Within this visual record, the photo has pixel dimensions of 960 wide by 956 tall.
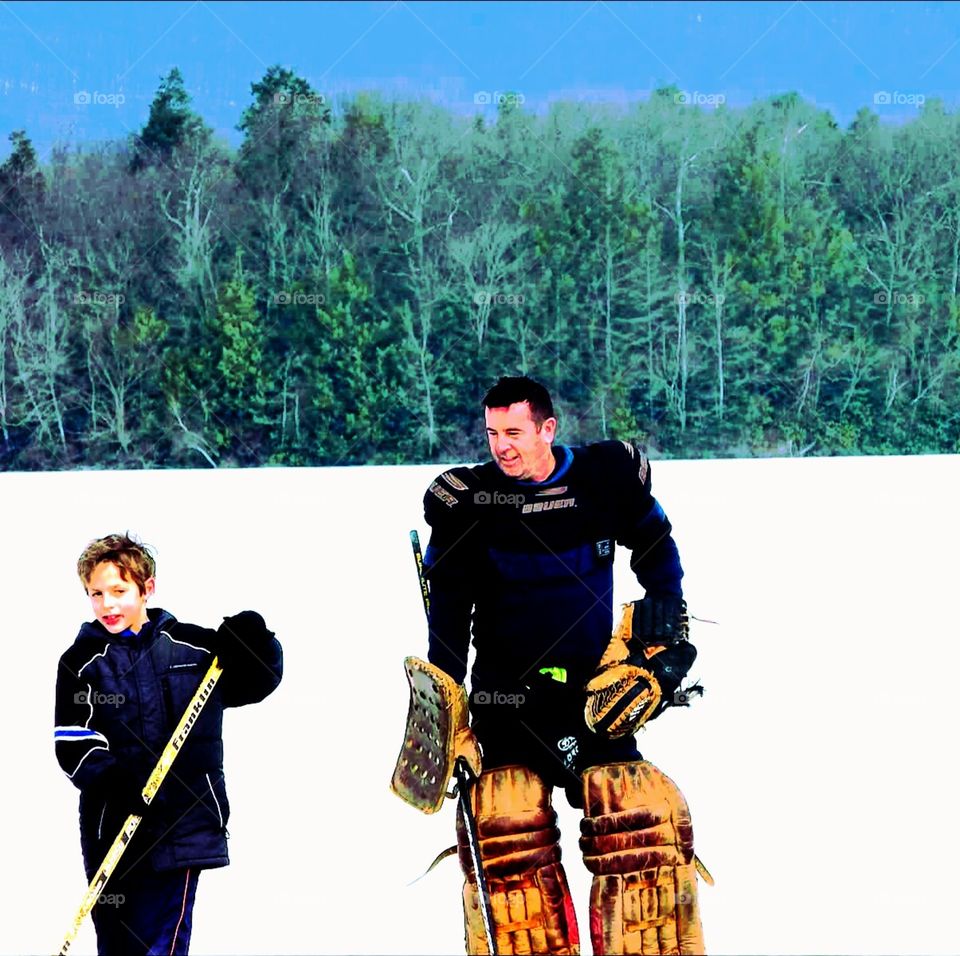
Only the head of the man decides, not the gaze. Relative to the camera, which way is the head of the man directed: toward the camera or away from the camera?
toward the camera

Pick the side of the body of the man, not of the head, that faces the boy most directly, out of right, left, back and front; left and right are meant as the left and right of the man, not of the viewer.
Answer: right

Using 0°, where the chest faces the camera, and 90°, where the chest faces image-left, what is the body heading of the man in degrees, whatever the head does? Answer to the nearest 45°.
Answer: approximately 0°
